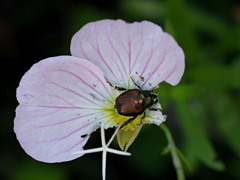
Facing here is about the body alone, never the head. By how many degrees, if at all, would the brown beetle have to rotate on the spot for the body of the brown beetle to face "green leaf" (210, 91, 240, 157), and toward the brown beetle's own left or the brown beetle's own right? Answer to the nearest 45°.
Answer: approximately 45° to the brown beetle's own left

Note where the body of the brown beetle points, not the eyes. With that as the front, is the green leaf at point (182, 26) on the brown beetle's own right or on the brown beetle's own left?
on the brown beetle's own left

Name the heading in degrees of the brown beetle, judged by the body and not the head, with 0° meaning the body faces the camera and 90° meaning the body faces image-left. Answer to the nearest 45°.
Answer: approximately 270°
